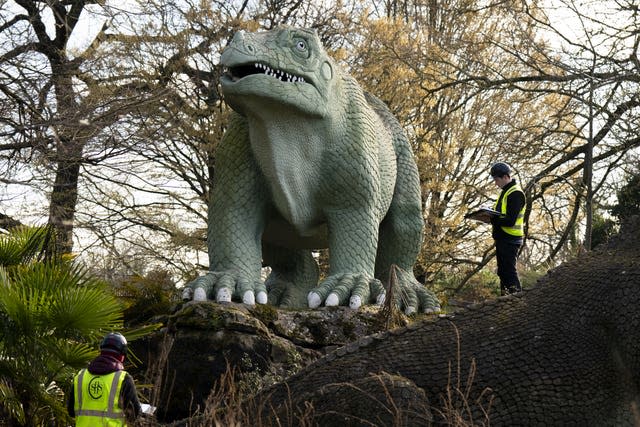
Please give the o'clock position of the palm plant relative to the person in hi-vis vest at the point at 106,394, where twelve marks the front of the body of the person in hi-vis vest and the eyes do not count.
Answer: The palm plant is roughly at 10 o'clock from the person in hi-vis vest.

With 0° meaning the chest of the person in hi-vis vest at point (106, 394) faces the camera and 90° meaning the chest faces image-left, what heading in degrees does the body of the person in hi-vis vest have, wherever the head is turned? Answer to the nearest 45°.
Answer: approximately 225°

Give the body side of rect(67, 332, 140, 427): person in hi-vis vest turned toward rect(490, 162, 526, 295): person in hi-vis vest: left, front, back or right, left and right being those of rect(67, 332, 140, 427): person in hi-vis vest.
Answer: front

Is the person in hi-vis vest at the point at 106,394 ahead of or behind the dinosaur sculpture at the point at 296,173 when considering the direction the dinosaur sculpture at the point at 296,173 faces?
ahead

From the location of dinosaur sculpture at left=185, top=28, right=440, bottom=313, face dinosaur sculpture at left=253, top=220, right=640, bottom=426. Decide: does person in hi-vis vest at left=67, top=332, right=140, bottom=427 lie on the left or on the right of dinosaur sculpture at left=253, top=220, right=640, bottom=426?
right

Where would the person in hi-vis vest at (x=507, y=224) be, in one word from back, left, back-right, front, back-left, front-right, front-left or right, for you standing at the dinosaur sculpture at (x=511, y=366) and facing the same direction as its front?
left

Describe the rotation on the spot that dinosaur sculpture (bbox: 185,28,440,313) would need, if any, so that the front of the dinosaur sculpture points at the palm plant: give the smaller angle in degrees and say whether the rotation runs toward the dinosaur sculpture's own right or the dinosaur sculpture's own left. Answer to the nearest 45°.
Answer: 0° — it already faces it

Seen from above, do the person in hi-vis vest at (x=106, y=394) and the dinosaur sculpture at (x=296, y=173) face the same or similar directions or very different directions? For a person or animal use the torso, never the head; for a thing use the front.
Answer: very different directions

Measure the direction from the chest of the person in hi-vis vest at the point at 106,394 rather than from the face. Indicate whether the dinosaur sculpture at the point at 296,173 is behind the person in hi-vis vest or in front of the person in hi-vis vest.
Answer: in front

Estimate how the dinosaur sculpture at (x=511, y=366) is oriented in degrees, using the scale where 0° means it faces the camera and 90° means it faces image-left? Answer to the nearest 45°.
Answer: approximately 270°
